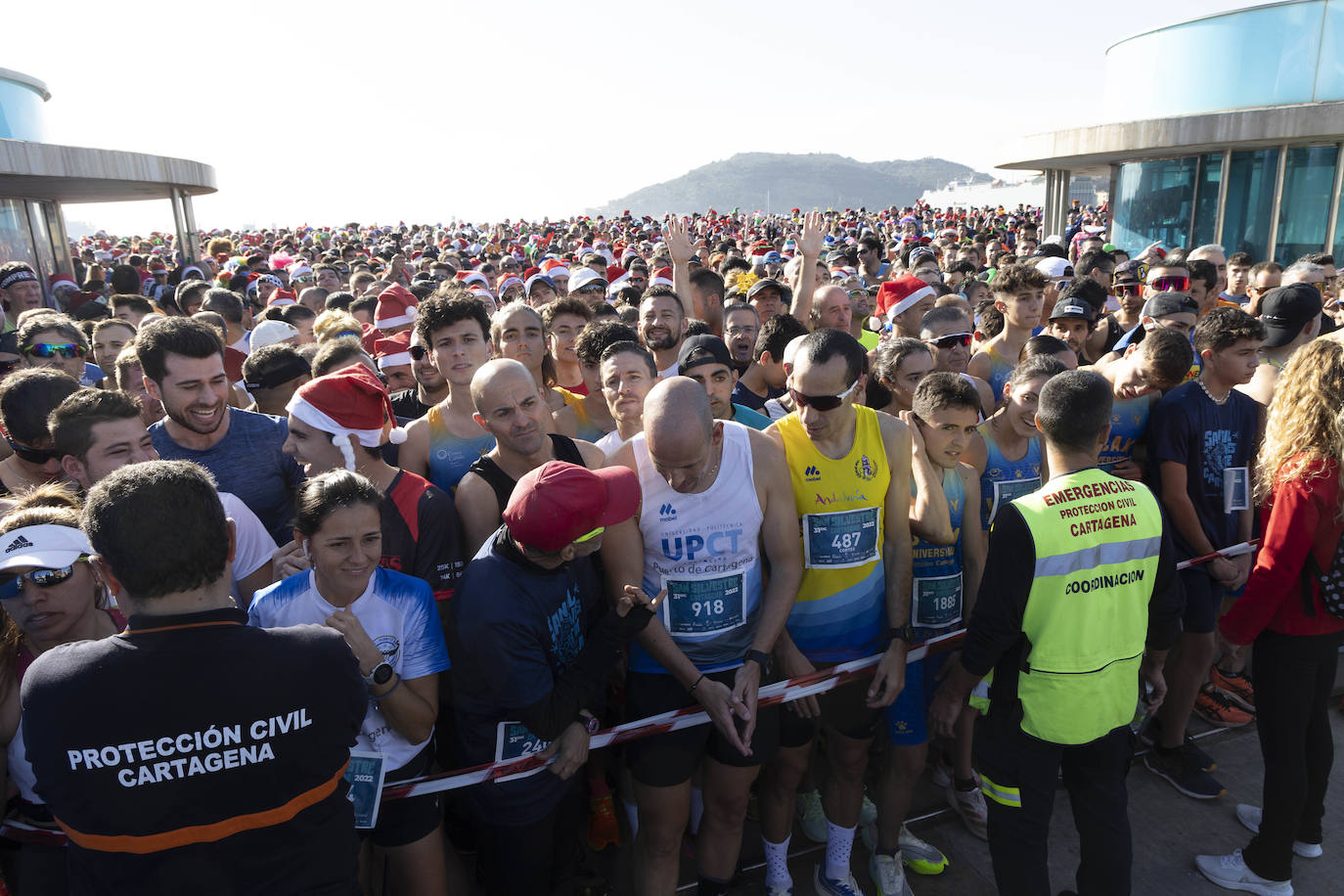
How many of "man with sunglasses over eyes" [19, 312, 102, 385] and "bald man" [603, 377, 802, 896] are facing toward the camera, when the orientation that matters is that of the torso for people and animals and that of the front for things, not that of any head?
2

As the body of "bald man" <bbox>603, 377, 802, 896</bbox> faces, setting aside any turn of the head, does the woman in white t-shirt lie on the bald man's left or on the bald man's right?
on the bald man's right

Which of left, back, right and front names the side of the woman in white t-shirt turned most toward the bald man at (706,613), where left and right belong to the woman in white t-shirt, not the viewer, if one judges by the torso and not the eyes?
left

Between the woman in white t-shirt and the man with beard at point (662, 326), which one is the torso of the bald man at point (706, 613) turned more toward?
the woman in white t-shirt
